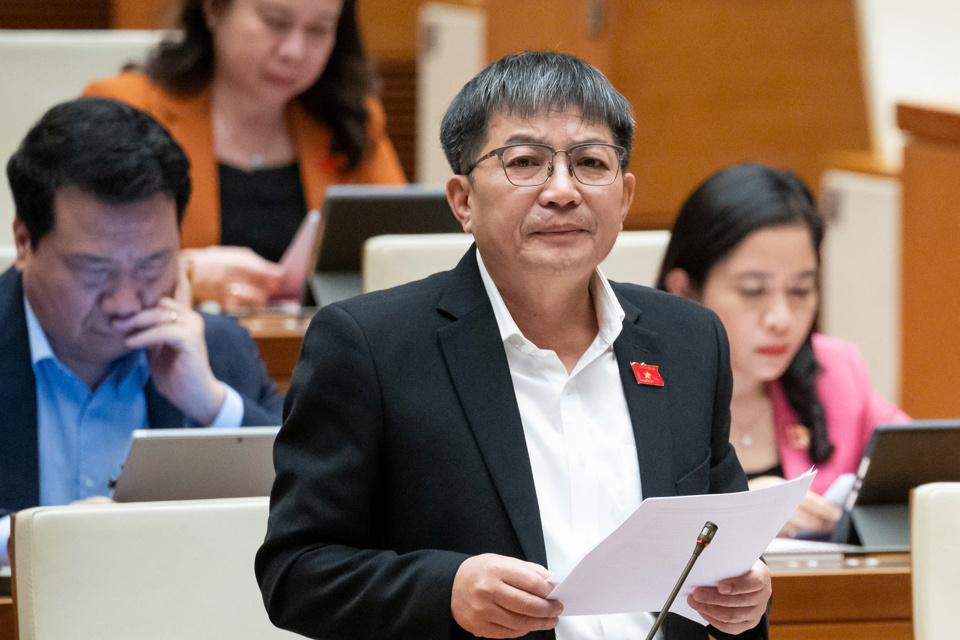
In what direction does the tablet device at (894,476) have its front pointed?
away from the camera

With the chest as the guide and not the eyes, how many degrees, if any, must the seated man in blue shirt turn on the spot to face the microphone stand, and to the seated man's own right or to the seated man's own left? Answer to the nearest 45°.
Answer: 0° — they already face it

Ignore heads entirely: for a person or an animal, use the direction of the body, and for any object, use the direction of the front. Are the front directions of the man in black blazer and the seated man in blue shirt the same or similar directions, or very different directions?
same or similar directions

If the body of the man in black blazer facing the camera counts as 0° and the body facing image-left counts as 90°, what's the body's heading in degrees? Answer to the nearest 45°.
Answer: approximately 315°

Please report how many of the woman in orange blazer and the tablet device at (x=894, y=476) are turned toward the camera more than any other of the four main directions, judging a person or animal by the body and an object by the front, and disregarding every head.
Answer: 1

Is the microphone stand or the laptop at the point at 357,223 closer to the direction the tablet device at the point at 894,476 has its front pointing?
the laptop

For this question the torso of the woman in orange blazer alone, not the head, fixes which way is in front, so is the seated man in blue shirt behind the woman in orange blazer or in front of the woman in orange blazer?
in front

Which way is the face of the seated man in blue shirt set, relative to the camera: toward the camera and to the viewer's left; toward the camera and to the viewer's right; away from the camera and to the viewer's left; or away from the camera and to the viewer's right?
toward the camera and to the viewer's right

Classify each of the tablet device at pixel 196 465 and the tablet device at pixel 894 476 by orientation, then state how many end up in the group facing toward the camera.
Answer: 0

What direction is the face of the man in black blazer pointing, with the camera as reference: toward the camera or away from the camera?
toward the camera

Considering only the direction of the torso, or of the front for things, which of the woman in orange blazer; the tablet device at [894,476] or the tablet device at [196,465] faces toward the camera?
the woman in orange blazer

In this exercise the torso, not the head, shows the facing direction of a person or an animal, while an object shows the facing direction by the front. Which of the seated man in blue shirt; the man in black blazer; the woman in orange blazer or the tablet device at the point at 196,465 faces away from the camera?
the tablet device

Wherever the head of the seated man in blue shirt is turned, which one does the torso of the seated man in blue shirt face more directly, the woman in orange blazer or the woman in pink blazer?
the woman in pink blazer

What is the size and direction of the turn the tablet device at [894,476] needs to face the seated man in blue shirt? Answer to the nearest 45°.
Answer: approximately 90° to its left

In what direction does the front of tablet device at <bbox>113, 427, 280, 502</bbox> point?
away from the camera

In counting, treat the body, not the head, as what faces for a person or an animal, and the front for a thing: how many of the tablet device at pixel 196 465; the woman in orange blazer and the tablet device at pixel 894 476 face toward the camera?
1

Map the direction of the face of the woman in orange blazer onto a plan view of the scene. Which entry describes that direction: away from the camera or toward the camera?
toward the camera

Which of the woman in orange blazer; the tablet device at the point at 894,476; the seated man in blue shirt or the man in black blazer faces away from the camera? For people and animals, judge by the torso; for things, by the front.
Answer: the tablet device

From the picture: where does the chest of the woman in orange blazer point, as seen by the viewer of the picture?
toward the camera
